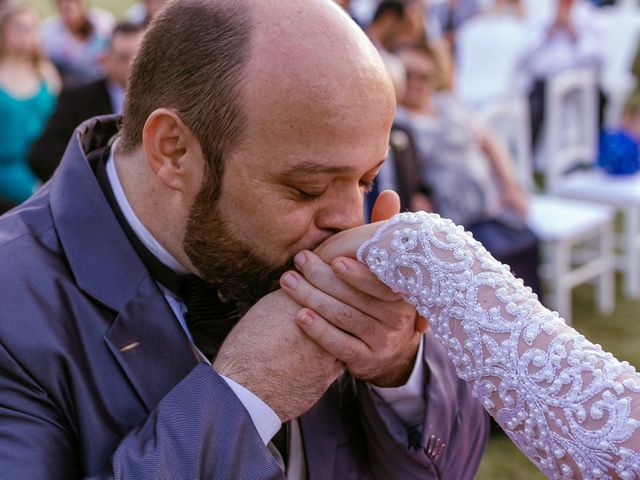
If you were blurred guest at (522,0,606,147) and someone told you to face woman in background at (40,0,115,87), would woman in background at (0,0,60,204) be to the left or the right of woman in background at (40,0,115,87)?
left

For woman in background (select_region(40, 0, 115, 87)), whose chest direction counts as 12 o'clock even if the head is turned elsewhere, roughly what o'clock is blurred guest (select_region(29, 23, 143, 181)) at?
The blurred guest is roughly at 12 o'clock from the woman in background.

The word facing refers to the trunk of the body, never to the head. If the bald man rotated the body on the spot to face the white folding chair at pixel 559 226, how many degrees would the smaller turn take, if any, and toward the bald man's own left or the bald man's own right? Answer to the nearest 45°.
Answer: approximately 90° to the bald man's own left

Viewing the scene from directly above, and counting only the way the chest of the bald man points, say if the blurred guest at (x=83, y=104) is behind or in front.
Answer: behind

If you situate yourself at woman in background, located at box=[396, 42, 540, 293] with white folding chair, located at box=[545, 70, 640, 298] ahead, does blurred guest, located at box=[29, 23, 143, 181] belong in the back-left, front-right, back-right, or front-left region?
back-left

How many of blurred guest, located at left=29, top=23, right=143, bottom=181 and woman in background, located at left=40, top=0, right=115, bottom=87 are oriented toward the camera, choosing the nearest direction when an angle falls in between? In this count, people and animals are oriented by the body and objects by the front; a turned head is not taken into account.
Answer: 2

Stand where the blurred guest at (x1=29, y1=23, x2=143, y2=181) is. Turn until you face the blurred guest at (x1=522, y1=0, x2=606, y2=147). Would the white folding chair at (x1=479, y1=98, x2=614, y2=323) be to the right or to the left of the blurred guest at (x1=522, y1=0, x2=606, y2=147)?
right

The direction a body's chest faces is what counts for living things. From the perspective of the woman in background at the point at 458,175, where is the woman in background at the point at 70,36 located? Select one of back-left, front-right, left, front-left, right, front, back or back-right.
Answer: right
